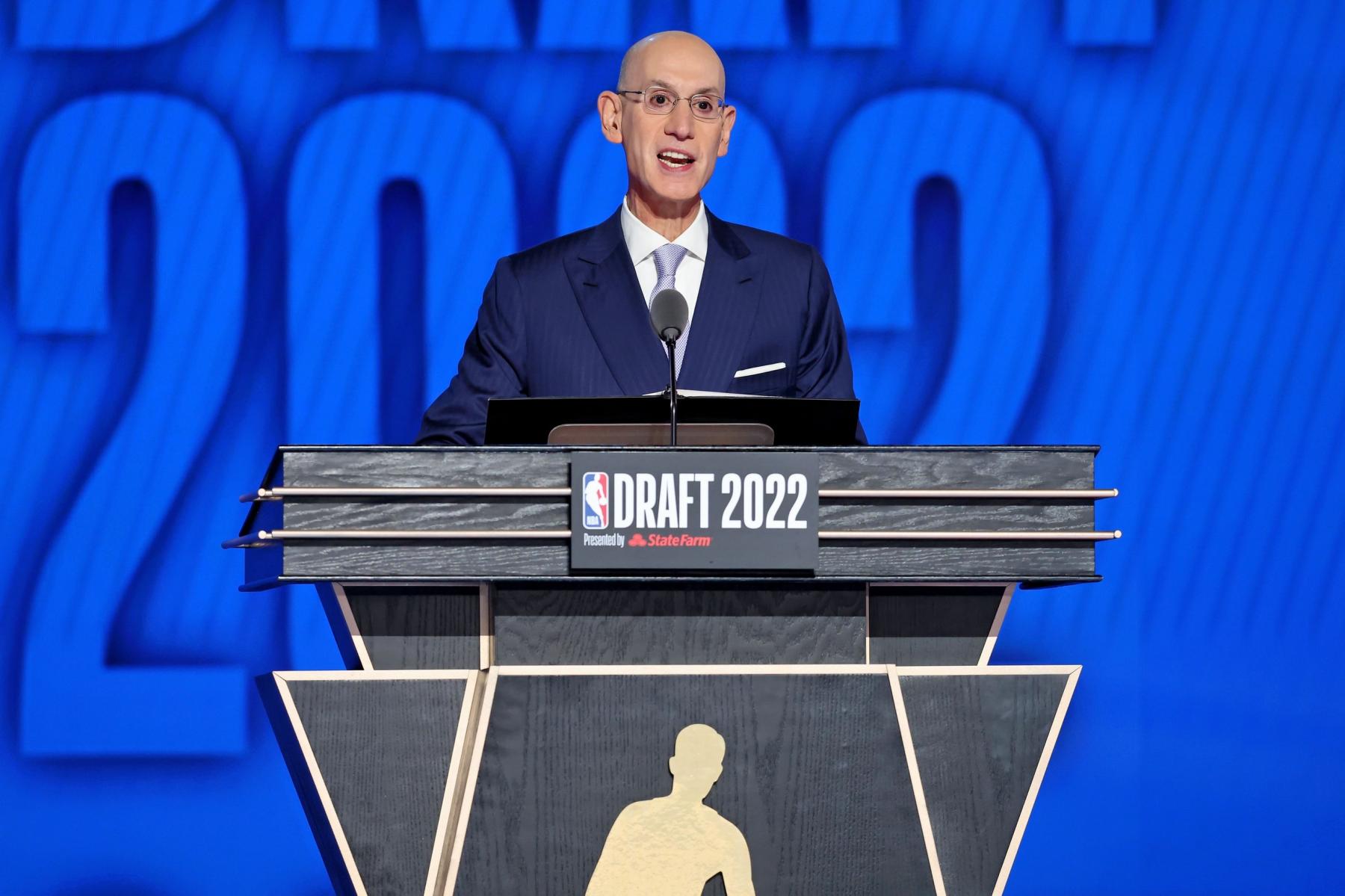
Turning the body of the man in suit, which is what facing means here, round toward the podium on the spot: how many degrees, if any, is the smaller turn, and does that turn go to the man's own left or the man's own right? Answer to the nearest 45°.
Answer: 0° — they already face it

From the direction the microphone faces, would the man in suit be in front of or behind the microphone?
in front

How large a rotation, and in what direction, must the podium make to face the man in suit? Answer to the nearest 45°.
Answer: approximately 180°

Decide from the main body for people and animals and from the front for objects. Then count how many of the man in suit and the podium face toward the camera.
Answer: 2

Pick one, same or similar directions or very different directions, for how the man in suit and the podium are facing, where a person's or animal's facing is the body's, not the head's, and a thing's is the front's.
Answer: same or similar directions

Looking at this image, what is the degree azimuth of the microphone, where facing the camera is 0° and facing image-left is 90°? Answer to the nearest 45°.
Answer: approximately 180°

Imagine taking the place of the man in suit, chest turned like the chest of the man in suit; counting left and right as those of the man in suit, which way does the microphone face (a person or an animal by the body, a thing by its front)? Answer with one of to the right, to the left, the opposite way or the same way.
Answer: the opposite way

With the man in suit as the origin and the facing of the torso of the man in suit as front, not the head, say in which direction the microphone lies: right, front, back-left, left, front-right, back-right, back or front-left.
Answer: front

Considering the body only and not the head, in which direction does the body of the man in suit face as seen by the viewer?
toward the camera

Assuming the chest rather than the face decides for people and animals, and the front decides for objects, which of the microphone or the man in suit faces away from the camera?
the microphone

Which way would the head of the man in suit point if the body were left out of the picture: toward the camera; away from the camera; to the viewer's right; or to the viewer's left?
toward the camera

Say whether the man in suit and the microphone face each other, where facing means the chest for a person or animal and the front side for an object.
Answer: yes
